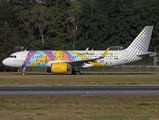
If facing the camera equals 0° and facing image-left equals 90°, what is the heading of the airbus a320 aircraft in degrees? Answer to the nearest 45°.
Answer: approximately 90°
